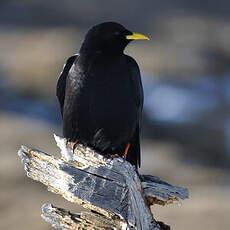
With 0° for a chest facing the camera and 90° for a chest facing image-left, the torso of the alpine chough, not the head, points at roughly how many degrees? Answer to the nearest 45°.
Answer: approximately 0°
